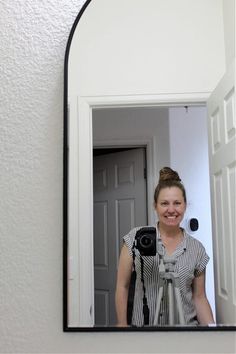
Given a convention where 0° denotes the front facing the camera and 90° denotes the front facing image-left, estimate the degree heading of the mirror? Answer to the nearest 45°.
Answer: approximately 0°
